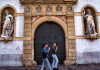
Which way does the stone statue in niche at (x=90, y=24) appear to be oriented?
toward the camera

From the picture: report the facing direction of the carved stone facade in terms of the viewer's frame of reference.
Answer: facing the viewer

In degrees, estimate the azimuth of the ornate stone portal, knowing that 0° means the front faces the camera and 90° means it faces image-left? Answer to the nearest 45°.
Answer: approximately 0°

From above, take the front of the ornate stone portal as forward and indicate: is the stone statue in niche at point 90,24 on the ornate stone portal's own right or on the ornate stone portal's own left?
on the ornate stone portal's own left

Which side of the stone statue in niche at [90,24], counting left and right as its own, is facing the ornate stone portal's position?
right

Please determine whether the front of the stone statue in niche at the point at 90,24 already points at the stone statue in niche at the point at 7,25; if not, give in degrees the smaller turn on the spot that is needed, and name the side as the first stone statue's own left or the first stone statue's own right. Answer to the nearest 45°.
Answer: approximately 90° to the first stone statue's own right

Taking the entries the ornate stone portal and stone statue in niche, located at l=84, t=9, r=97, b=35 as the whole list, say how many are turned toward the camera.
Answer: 2

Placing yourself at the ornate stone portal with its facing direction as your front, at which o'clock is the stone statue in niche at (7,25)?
The stone statue in niche is roughly at 3 o'clock from the ornate stone portal.
